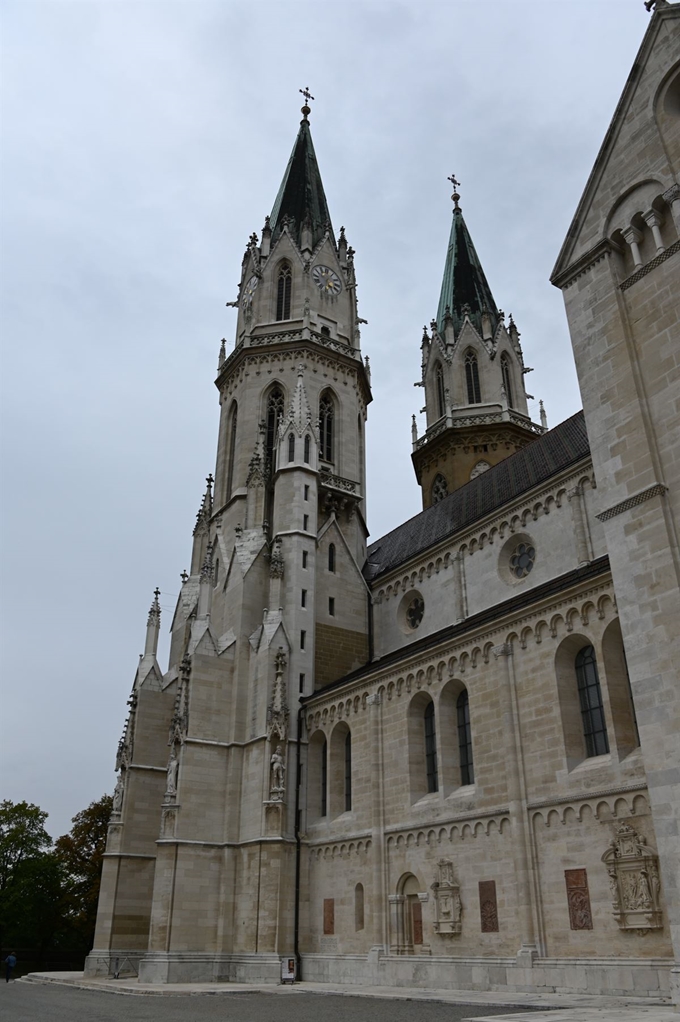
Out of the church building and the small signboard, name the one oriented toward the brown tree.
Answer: the church building

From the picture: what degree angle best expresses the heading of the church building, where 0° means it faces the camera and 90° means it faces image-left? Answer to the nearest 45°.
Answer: approximately 135°

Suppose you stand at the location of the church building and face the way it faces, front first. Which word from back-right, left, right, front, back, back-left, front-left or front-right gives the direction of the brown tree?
front

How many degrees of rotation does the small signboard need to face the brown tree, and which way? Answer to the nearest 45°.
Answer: approximately 135° to its right

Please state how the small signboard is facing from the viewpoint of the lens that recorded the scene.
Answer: facing the viewer

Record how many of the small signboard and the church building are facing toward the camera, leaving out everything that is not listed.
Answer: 1
